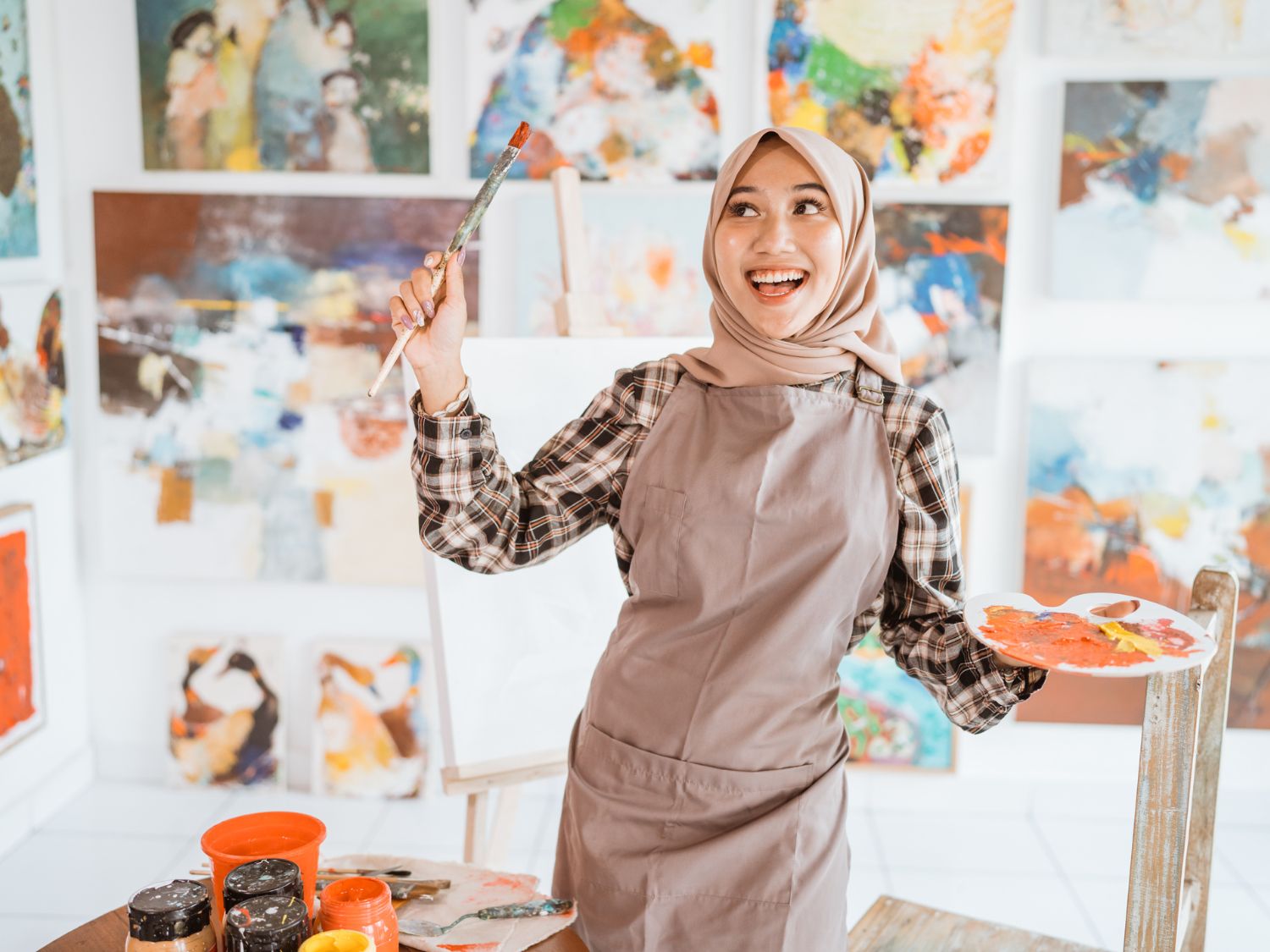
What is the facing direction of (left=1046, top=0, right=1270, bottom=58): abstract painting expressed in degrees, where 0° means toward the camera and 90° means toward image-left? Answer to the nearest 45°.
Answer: approximately 0°

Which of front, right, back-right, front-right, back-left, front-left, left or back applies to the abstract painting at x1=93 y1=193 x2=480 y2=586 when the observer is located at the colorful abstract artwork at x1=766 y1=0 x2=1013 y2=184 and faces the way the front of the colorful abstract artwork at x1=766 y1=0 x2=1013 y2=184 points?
right

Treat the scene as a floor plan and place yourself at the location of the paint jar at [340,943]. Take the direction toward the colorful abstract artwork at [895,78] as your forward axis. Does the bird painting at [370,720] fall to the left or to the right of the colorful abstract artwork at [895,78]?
left

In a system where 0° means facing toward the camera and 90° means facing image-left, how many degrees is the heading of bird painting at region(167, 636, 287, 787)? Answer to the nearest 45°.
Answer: approximately 0°

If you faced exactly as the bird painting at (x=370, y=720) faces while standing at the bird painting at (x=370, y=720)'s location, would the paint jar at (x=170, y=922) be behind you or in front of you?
in front

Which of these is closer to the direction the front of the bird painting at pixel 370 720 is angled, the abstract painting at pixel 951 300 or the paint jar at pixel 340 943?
the paint jar

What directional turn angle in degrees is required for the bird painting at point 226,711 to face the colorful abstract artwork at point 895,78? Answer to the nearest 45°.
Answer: approximately 45° to its left

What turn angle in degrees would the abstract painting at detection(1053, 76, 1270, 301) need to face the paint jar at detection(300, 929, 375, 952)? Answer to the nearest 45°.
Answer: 0° — it already faces it
